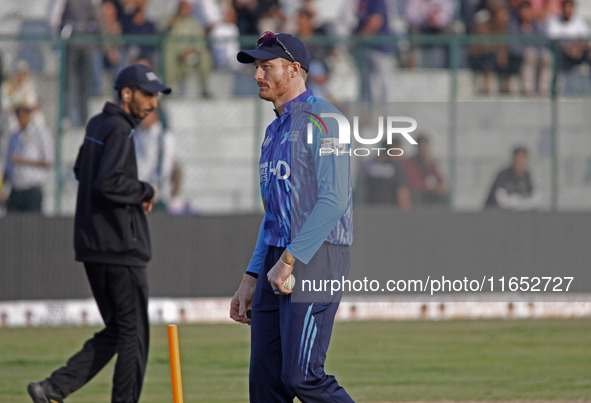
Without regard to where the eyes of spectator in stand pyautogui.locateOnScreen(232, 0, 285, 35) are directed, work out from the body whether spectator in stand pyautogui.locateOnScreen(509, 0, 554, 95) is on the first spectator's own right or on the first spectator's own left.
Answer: on the first spectator's own left

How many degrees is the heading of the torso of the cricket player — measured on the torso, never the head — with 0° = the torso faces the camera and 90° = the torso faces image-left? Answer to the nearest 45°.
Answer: approximately 45°

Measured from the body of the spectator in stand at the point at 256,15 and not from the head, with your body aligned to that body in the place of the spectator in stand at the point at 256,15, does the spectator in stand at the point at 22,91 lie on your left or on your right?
on your right

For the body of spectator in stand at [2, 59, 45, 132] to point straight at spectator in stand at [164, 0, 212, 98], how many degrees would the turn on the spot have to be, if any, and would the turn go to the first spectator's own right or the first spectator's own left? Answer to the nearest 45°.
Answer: approximately 90° to the first spectator's own left

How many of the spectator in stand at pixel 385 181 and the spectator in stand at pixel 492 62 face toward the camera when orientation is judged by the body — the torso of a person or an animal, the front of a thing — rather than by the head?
2

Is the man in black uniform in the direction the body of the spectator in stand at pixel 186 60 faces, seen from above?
yes

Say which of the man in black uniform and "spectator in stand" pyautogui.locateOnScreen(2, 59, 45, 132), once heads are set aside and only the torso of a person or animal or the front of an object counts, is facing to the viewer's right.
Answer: the man in black uniform

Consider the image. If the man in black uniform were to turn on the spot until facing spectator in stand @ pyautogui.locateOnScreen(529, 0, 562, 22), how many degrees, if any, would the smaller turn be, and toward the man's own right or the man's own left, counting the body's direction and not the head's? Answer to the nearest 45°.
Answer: approximately 45° to the man's own left
